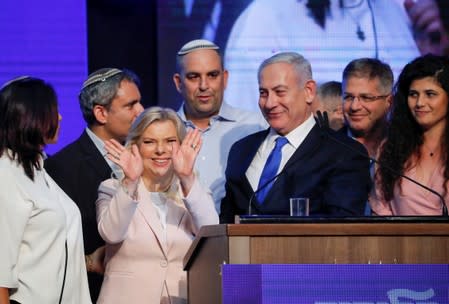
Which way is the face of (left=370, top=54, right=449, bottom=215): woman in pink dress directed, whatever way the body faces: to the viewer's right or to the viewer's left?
to the viewer's left

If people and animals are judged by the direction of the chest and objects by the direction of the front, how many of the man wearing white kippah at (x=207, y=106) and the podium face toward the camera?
2

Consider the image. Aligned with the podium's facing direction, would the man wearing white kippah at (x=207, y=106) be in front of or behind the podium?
behind

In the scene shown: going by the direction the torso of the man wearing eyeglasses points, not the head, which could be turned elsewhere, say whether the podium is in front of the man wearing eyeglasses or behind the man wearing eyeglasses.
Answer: in front

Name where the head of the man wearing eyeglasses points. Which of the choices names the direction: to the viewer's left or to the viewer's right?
to the viewer's left

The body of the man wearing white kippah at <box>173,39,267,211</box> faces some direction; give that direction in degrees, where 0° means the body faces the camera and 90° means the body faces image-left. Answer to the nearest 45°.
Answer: approximately 0°

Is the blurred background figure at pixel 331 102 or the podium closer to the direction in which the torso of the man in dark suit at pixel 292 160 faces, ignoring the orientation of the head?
the podium

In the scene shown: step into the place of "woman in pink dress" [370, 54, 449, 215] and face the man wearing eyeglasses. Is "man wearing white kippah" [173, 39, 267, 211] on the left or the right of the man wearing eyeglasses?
left

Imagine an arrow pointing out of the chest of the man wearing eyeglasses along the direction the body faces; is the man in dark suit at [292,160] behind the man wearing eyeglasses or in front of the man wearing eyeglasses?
in front

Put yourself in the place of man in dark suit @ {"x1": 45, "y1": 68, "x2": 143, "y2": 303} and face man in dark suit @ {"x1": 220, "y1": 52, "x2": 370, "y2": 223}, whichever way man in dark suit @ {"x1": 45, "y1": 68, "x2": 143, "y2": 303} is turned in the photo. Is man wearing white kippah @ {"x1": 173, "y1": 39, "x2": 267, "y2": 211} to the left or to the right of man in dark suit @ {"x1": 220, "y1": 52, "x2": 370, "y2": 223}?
left
